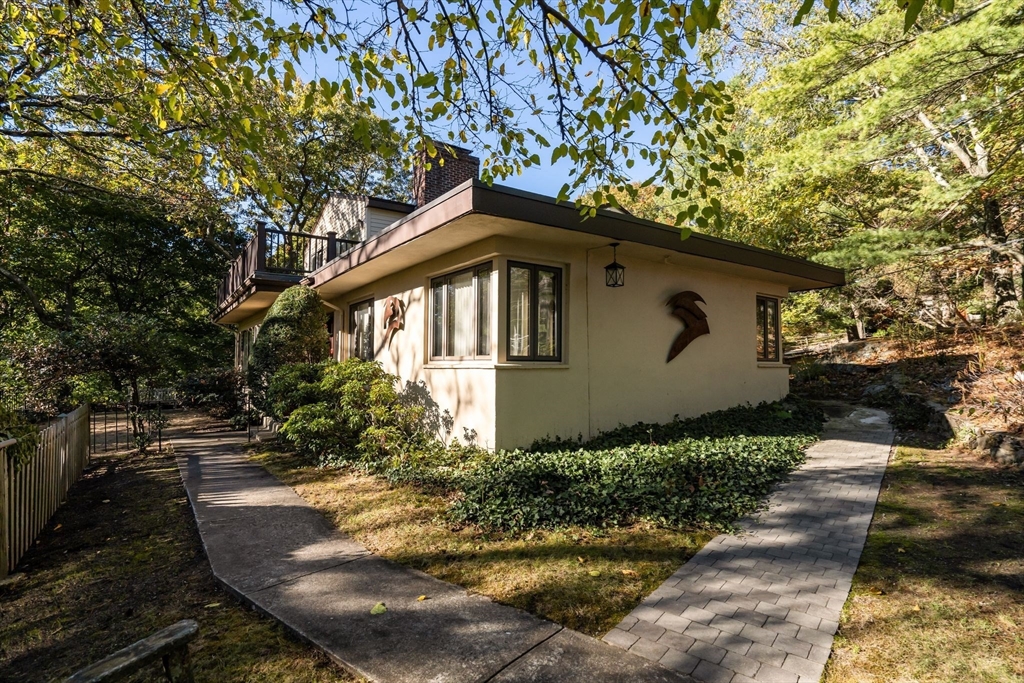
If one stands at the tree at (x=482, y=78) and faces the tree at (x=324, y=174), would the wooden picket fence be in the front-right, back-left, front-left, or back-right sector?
front-left
